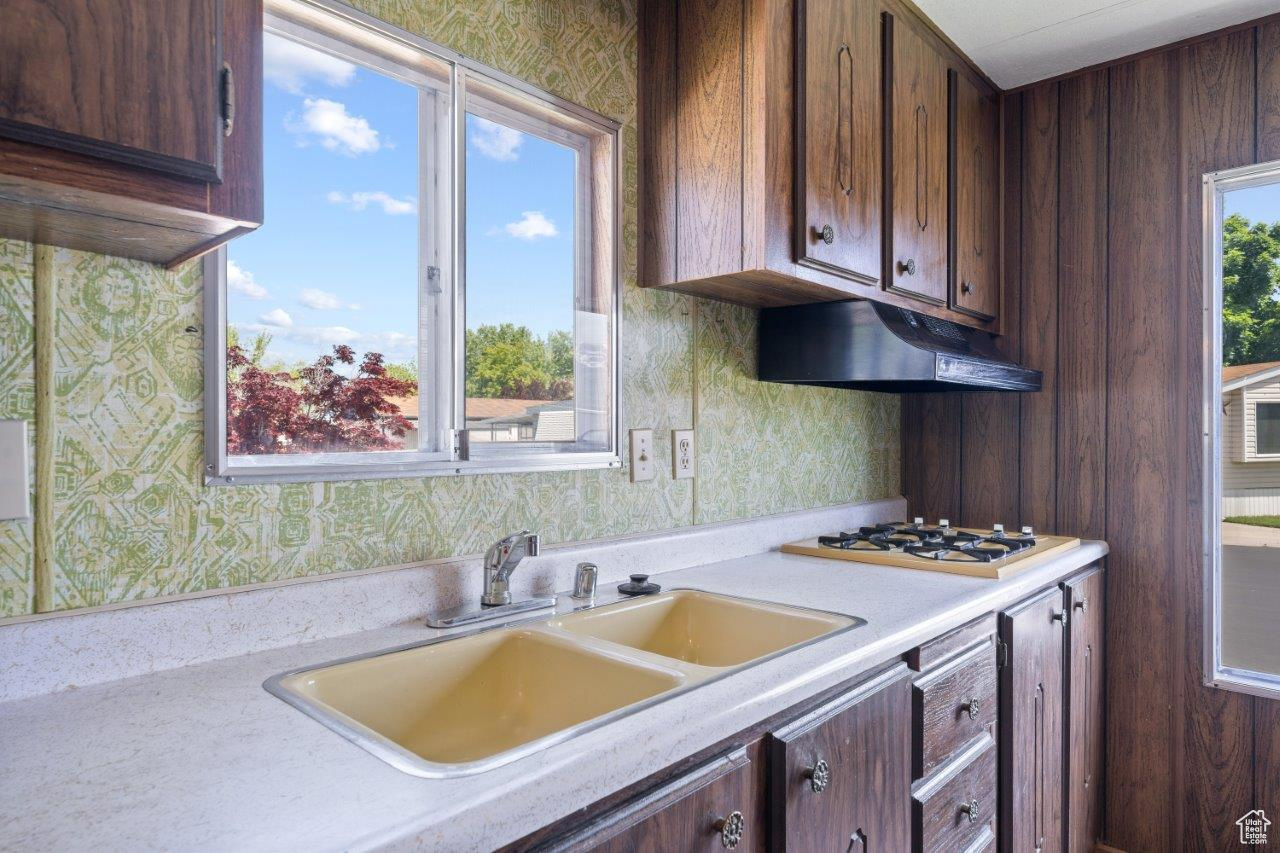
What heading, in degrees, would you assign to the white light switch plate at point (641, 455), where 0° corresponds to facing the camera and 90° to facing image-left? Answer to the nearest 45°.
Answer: approximately 315°

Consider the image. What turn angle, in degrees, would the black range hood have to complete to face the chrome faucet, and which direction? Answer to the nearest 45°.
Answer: approximately 90° to its right

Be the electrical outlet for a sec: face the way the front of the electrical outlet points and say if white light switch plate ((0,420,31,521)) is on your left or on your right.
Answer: on your right

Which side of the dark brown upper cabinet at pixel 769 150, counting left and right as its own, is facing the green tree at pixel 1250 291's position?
left

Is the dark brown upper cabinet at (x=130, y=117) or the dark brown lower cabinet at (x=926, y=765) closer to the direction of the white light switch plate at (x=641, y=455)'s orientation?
the dark brown lower cabinet
